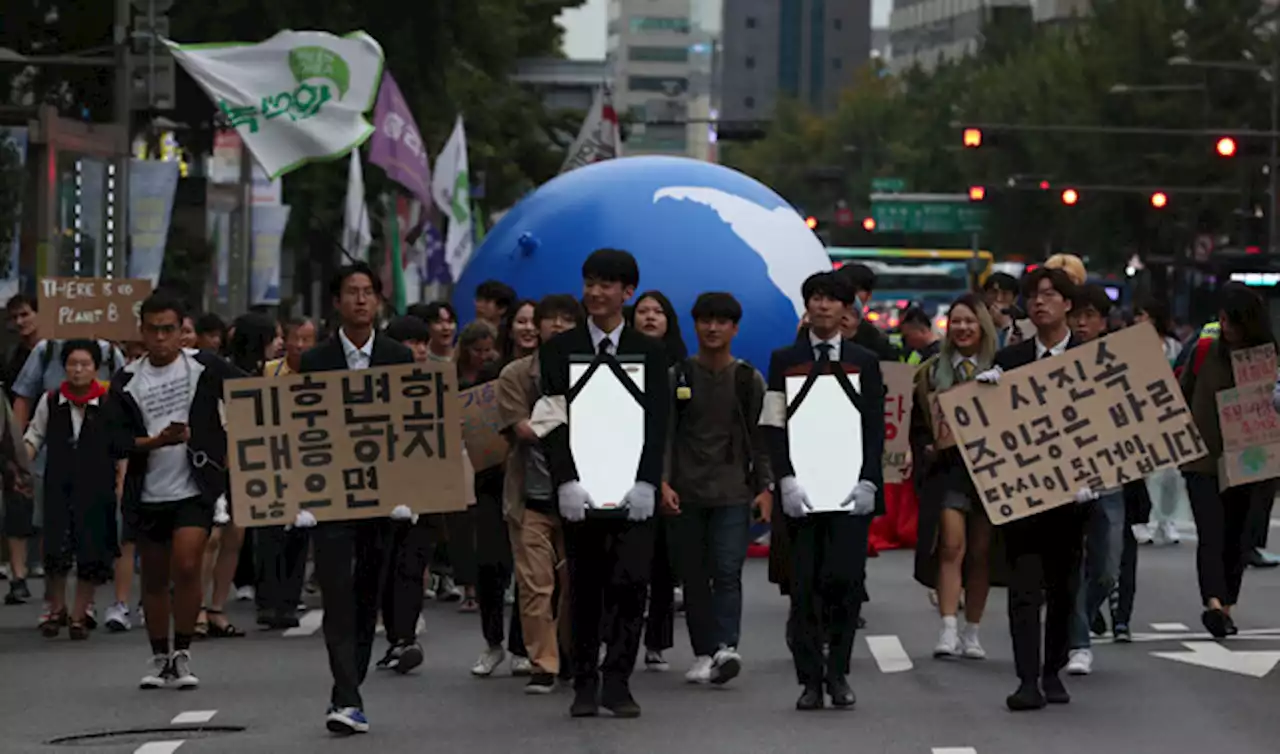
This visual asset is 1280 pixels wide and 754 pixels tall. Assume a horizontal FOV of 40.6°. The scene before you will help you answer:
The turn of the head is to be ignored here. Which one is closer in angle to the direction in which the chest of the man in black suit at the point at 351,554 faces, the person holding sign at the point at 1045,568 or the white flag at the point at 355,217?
the person holding sign

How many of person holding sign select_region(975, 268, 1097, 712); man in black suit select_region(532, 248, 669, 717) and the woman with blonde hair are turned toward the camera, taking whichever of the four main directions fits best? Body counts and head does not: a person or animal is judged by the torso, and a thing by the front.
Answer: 3

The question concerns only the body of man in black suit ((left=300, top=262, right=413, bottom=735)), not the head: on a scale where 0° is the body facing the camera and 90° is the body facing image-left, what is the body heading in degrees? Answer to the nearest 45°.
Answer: approximately 0°

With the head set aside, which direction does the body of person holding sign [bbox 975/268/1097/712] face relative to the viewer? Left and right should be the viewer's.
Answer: facing the viewer

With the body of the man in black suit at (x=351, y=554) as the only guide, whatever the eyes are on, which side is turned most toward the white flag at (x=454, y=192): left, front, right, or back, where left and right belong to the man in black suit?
back

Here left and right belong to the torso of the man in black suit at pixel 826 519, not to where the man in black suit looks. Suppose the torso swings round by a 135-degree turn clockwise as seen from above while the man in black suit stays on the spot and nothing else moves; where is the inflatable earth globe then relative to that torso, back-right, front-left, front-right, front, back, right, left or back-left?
front-right

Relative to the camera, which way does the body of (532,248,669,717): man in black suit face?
toward the camera

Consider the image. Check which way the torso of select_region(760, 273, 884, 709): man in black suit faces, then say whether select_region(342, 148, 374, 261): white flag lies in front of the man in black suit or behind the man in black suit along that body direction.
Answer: behind

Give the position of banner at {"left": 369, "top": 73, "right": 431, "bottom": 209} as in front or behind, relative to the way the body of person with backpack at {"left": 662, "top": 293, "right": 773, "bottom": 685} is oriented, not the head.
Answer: behind

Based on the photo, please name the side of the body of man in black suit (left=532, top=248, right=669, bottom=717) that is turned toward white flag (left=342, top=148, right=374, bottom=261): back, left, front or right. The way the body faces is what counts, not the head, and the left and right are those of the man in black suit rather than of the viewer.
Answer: back

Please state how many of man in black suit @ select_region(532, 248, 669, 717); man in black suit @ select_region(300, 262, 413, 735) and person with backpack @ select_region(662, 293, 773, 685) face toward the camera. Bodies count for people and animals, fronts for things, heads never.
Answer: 3

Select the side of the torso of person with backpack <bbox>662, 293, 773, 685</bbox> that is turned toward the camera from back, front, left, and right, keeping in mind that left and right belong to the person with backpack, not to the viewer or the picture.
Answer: front

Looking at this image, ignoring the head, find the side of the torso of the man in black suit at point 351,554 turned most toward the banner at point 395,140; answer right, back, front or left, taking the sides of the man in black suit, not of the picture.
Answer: back
